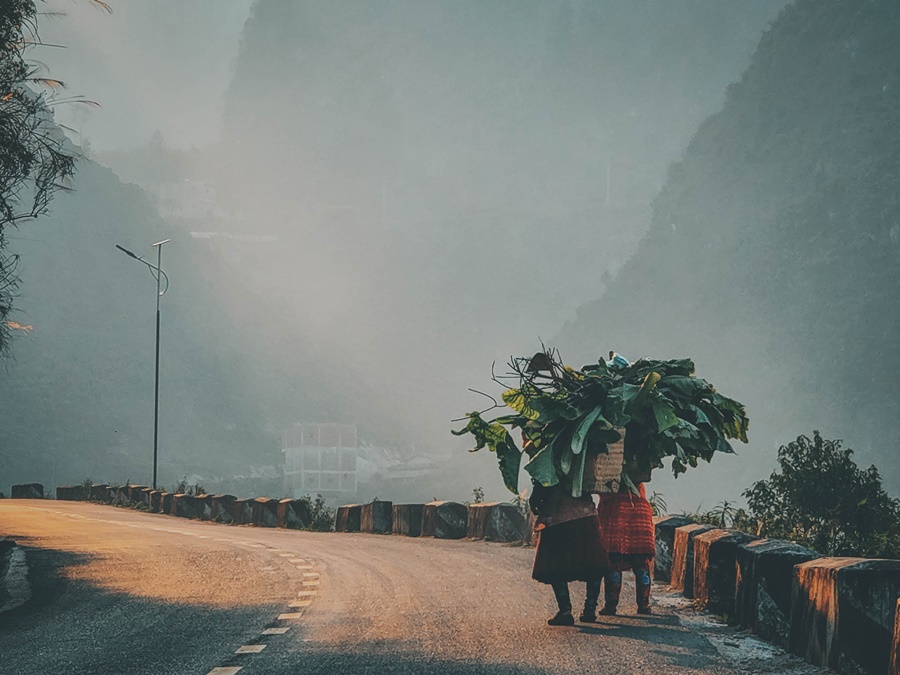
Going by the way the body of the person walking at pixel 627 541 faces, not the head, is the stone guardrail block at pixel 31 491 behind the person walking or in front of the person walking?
in front

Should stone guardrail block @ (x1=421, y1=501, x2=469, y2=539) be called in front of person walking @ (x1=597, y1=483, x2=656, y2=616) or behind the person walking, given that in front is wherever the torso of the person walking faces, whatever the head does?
in front

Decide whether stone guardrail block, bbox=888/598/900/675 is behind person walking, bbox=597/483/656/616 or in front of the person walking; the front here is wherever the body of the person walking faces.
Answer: behind

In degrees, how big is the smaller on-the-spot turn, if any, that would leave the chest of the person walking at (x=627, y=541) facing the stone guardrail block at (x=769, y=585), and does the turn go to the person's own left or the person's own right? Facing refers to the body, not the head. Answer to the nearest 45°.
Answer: approximately 135° to the person's own right

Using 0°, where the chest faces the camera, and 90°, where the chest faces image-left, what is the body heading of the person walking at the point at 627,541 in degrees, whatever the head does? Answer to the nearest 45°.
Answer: approximately 180°

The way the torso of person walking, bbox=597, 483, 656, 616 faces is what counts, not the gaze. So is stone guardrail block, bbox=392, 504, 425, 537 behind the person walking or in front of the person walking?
in front

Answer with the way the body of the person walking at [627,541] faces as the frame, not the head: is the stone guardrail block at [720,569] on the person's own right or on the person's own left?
on the person's own right
